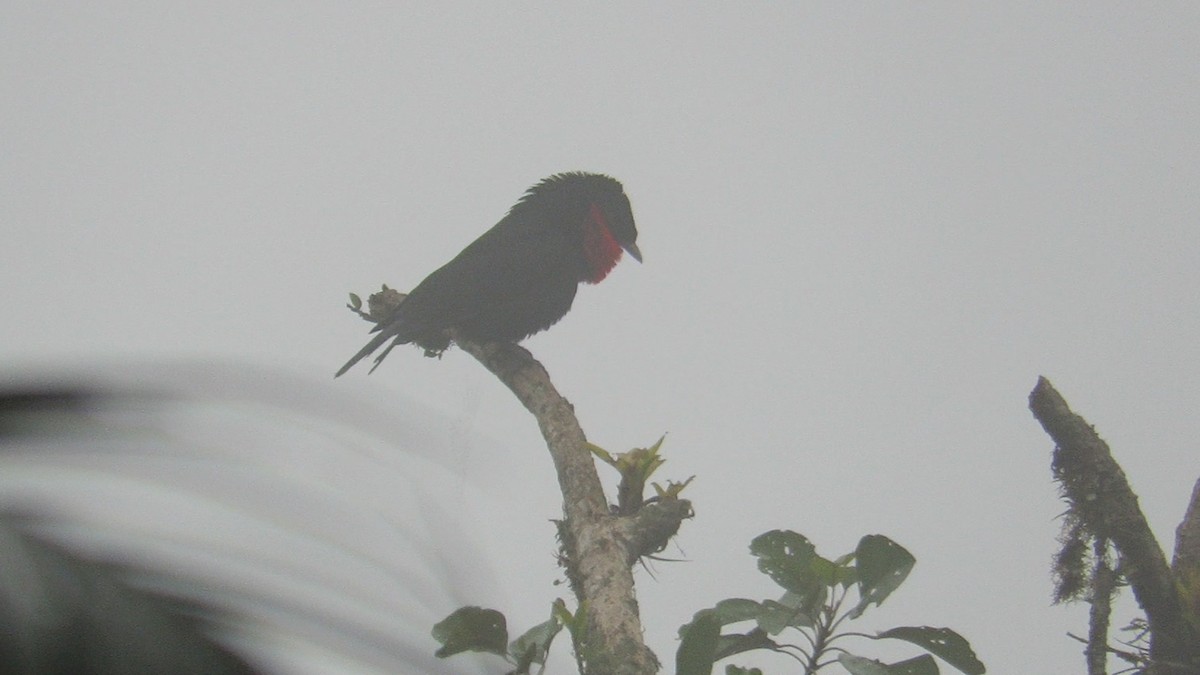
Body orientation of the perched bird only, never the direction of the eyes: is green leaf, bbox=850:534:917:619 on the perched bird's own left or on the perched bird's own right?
on the perched bird's own right

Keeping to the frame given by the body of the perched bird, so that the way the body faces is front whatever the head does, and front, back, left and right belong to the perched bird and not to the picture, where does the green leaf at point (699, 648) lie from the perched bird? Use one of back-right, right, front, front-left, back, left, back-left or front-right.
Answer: front

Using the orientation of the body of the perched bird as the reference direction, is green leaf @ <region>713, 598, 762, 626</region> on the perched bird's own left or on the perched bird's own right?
on the perched bird's own right

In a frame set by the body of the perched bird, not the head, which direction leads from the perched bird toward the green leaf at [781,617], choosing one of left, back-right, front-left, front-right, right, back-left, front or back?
front

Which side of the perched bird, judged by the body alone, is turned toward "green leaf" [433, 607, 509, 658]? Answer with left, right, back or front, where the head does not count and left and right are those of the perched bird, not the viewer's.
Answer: right

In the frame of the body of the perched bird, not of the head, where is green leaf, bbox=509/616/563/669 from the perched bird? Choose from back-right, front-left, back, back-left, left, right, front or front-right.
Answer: right

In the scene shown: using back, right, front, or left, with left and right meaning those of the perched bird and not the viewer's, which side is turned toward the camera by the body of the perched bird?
right
